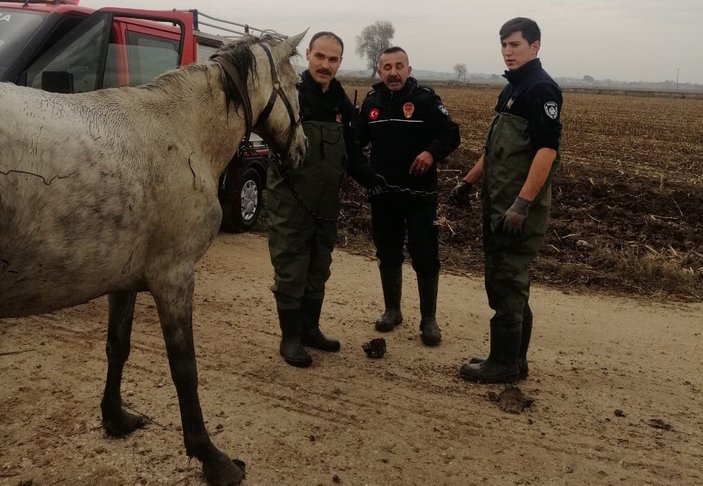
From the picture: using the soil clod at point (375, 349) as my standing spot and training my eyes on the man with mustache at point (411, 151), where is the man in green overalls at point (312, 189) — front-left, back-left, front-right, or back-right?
back-left

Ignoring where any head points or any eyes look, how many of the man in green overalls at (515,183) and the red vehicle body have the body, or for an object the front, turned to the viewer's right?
0

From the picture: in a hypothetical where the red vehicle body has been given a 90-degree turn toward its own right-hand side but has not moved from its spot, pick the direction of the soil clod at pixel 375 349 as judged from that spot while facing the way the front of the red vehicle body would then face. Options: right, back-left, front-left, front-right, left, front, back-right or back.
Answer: back

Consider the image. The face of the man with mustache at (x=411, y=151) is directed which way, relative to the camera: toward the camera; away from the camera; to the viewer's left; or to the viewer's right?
toward the camera

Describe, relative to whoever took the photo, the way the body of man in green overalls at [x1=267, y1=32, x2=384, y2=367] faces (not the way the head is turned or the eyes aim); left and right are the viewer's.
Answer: facing the viewer and to the right of the viewer

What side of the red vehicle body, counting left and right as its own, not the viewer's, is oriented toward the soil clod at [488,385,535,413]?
left

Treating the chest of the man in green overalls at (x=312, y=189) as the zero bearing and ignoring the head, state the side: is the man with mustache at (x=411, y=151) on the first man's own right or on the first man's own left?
on the first man's own left

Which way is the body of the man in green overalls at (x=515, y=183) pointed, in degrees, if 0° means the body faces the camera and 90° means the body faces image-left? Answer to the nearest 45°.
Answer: approximately 45°

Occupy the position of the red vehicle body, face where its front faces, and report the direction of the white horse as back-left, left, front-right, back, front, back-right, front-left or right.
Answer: front-left

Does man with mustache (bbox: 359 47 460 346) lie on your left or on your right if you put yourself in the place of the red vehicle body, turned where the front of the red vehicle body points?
on your left

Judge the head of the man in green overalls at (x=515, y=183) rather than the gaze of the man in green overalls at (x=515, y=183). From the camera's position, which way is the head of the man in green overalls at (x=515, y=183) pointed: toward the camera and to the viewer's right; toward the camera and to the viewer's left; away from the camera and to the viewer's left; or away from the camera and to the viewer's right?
toward the camera and to the viewer's left

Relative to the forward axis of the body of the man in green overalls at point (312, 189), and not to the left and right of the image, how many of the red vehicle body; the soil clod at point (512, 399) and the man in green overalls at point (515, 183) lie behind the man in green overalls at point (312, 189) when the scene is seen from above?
1

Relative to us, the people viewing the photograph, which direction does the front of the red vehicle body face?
facing the viewer and to the left of the viewer

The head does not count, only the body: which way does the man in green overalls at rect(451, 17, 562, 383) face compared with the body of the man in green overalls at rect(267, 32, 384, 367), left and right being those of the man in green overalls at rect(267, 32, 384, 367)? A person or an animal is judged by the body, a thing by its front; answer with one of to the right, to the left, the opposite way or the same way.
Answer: to the right

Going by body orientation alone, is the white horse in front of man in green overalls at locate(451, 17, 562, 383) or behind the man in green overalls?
in front

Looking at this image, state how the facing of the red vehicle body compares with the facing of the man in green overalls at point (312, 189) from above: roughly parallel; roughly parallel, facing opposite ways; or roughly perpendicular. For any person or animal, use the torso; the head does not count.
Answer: roughly perpendicular
